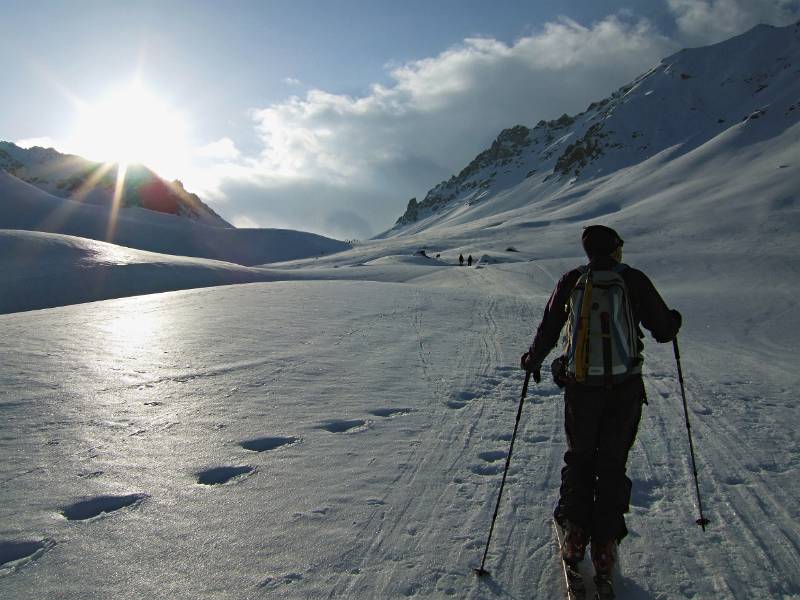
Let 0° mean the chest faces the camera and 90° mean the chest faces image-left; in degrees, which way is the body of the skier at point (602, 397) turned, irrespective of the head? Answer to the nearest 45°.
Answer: approximately 180°
